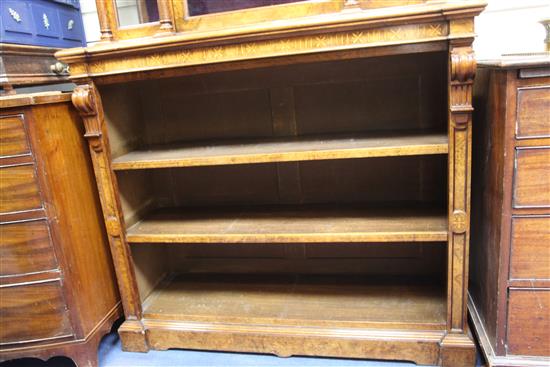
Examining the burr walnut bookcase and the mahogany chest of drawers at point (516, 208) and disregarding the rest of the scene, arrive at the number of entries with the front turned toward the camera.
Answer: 2

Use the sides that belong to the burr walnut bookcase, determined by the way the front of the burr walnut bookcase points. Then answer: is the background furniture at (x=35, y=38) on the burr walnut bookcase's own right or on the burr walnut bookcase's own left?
on the burr walnut bookcase's own right

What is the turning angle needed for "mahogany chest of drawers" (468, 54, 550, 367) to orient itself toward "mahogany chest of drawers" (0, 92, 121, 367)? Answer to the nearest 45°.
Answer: approximately 90° to its right

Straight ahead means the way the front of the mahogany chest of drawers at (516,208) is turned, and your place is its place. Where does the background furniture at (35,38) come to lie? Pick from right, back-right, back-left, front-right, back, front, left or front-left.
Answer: right

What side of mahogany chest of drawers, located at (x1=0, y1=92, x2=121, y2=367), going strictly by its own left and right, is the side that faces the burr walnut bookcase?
left

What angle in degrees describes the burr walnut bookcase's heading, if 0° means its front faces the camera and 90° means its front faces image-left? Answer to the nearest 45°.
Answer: approximately 0°

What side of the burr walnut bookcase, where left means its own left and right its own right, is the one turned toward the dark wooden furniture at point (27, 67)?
right
